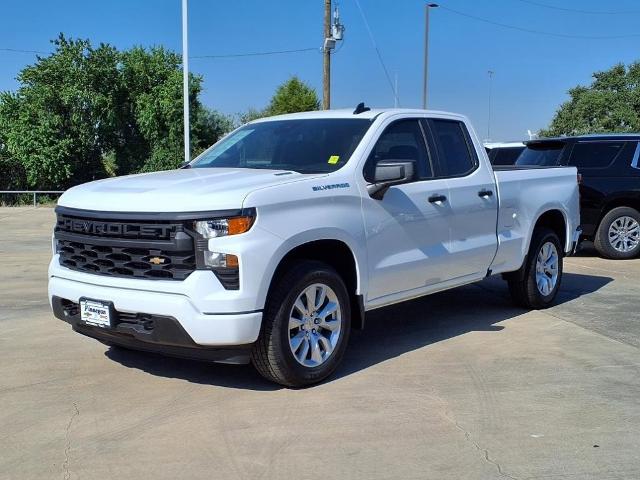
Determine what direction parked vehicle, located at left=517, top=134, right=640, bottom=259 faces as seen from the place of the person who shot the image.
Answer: facing away from the viewer and to the right of the viewer

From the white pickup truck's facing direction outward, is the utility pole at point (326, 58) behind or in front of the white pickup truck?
behind

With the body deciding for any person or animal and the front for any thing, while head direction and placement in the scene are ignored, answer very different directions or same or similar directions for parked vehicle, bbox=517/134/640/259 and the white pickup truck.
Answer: very different directions

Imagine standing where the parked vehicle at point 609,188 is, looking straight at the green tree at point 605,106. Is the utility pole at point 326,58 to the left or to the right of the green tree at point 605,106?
left

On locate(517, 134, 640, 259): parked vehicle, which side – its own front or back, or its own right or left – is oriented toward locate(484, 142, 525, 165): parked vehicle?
left

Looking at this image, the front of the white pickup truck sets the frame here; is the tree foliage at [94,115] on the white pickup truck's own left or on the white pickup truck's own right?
on the white pickup truck's own right

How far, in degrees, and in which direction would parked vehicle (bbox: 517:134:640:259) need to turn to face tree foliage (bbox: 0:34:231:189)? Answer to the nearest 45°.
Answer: approximately 90° to its left

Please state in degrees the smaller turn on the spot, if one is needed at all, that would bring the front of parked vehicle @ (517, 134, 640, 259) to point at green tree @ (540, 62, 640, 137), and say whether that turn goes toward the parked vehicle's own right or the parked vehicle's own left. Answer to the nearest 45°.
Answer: approximately 45° to the parked vehicle's own left

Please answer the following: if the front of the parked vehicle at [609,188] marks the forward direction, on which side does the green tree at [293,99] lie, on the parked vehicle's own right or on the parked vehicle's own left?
on the parked vehicle's own left

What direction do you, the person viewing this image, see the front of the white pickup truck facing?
facing the viewer and to the left of the viewer

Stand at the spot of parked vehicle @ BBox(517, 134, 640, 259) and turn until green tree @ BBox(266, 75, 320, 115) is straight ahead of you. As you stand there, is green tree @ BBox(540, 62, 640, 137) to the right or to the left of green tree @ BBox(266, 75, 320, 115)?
right

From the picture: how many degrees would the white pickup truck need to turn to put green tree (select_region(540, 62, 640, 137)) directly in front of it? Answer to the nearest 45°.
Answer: approximately 180°
